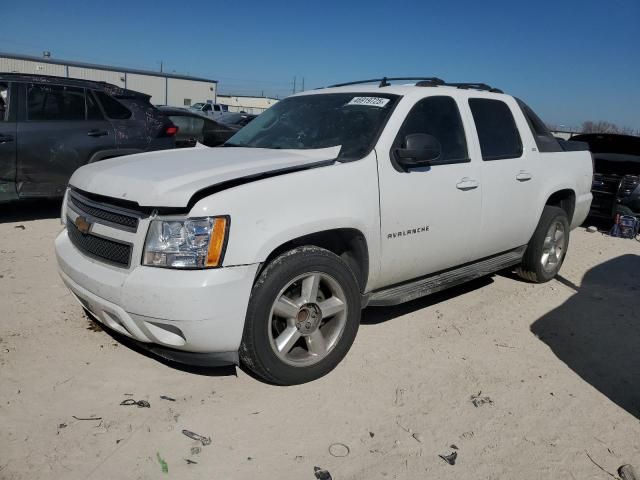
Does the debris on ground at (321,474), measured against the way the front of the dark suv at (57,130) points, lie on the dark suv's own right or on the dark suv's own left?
on the dark suv's own left

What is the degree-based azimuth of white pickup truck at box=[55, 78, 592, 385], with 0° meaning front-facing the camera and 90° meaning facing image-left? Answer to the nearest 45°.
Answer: approximately 45°

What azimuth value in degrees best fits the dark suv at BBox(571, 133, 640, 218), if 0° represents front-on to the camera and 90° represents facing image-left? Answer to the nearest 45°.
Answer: approximately 45°

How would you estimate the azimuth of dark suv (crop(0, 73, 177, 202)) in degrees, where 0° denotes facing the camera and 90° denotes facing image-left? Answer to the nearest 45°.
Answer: approximately 90°
